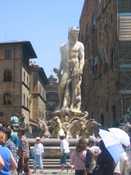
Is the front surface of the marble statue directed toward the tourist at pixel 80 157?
yes

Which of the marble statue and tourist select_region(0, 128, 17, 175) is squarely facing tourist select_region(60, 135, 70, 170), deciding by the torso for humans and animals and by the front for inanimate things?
the marble statue

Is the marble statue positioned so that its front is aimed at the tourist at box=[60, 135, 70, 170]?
yes

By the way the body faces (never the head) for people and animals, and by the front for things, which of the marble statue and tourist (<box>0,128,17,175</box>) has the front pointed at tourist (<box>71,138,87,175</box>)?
the marble statue

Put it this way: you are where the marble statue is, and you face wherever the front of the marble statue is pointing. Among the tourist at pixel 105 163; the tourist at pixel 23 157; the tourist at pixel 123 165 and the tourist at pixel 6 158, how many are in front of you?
4

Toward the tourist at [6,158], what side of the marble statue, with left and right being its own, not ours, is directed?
front

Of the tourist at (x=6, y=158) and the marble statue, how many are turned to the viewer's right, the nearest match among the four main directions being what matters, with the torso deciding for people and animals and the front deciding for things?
0

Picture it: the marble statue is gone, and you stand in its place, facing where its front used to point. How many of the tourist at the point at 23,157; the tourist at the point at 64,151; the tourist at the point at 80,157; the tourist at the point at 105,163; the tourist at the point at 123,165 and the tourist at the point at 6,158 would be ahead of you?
6

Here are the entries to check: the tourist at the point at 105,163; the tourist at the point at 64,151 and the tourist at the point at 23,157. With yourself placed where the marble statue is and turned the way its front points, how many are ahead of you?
3

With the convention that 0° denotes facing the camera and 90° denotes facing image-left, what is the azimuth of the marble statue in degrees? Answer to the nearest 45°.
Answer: approximately 0°

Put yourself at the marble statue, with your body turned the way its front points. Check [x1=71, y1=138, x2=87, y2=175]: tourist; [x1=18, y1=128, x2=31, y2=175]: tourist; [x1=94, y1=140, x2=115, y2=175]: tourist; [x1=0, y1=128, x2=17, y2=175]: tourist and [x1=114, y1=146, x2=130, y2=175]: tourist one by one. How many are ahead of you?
5

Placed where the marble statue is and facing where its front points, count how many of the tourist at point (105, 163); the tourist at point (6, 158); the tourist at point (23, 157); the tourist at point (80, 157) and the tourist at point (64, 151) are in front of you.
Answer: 5
